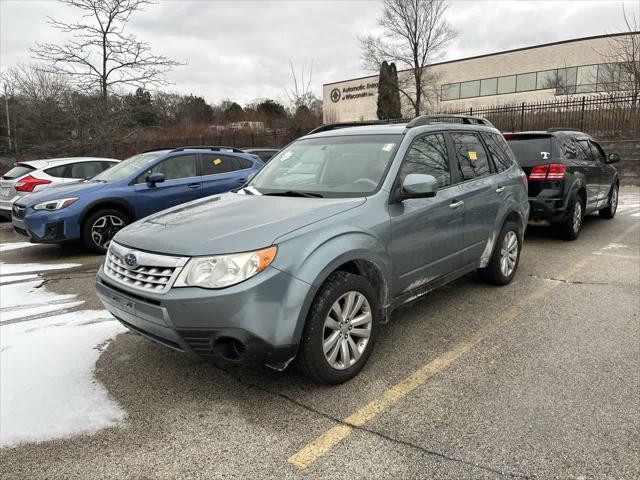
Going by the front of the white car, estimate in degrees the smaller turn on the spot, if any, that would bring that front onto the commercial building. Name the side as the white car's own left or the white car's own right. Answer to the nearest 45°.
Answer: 0° — it already faces it

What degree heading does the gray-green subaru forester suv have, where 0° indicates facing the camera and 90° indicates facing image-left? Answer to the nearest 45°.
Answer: approximately 45°

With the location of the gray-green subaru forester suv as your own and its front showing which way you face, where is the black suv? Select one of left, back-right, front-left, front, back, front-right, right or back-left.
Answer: back

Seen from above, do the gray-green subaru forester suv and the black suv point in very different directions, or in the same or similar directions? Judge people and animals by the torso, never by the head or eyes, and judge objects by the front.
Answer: very different directions

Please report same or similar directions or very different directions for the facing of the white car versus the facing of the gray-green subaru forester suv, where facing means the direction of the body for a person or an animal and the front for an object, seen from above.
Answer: very different directions

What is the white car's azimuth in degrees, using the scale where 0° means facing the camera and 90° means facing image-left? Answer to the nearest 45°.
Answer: approximately 225°

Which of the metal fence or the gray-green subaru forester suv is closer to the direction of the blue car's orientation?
the gray-green subaru forester suv

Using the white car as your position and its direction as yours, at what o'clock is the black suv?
The black suv is roughly at 3 o'clock from the white car.

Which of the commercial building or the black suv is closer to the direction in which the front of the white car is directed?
the commercial building

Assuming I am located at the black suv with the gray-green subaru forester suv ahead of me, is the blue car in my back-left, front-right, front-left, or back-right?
front-right

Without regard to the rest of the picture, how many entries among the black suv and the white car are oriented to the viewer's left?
0

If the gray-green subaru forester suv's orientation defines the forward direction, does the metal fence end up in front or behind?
behind

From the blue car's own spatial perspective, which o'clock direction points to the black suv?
The black suv is roughly at 8 o'clock from the blue car.

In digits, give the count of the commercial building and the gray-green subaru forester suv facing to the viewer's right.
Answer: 0
